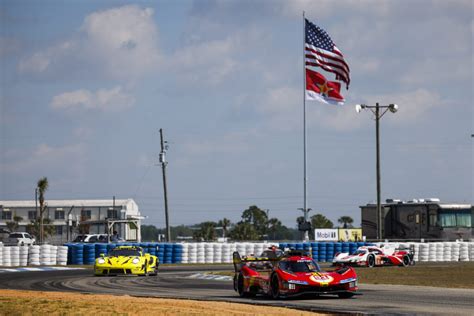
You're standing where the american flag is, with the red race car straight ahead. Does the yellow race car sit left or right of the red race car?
right

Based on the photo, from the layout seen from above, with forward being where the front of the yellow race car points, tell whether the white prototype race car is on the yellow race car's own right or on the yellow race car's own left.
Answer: on the yellow race car's own left

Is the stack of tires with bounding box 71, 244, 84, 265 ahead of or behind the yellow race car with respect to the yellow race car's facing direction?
behind

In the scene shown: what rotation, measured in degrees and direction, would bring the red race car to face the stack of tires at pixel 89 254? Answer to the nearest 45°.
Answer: approximately 180°

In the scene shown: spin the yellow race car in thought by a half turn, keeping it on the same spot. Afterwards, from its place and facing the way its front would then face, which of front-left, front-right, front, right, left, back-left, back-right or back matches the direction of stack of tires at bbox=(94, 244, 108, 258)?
front

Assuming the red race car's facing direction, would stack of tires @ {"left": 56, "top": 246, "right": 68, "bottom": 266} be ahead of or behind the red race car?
behind

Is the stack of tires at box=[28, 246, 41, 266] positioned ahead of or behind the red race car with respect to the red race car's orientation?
behind

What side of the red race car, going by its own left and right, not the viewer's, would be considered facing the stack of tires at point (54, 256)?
back

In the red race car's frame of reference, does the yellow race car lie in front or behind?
behind
